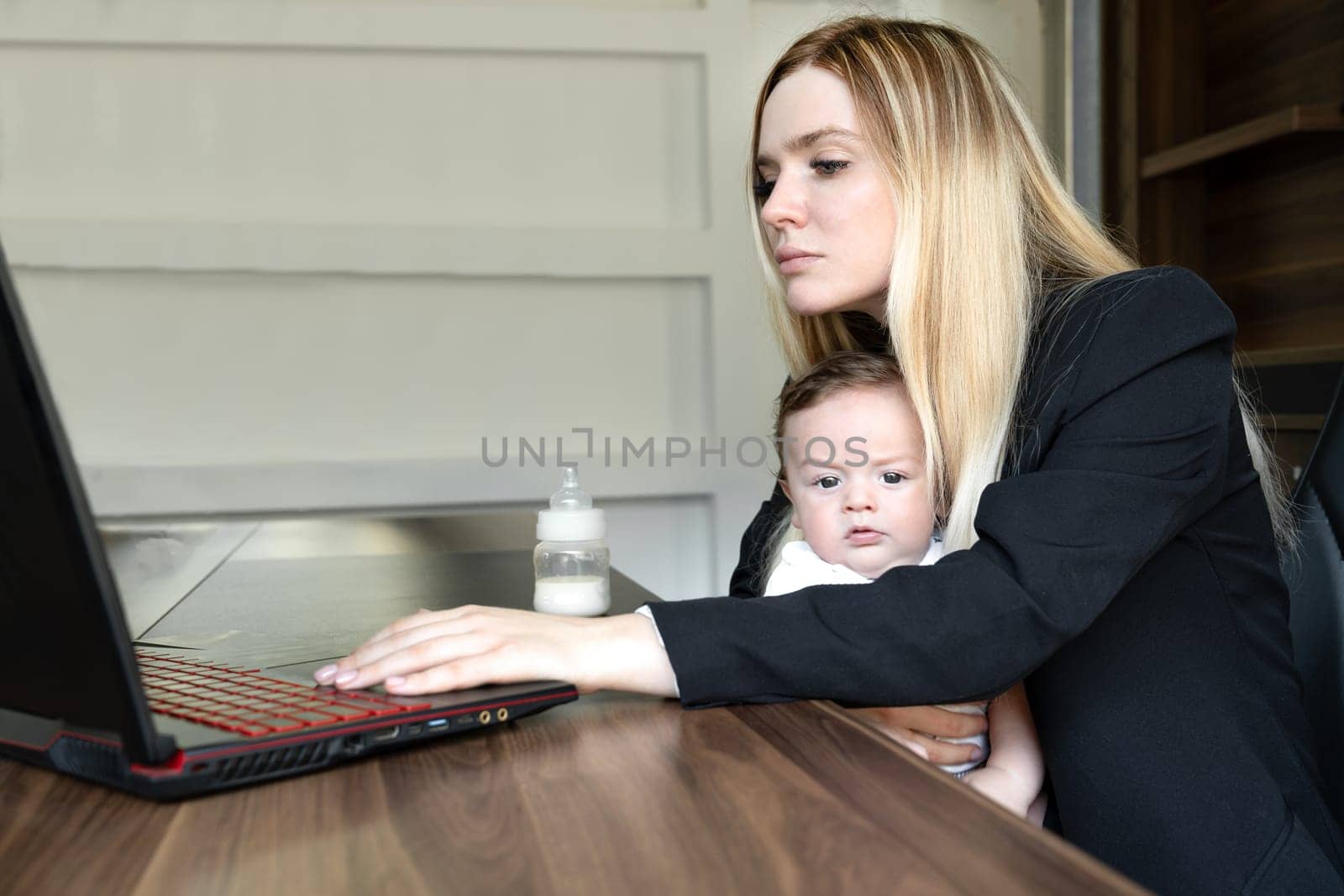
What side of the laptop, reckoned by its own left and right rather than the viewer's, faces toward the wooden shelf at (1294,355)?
front

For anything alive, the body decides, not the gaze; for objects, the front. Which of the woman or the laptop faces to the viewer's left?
the woman

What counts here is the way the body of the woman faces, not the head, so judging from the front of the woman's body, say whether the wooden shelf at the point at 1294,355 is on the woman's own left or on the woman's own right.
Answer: on the woman's own right

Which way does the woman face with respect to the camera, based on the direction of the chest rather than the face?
to the viewer's left

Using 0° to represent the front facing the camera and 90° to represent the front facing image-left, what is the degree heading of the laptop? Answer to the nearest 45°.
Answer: approximately 225°

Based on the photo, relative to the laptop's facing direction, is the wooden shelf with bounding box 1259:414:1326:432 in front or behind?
in front

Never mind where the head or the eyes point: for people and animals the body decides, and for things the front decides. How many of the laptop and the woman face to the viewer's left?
1

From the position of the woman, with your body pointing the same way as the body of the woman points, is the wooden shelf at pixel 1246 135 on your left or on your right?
on your right
